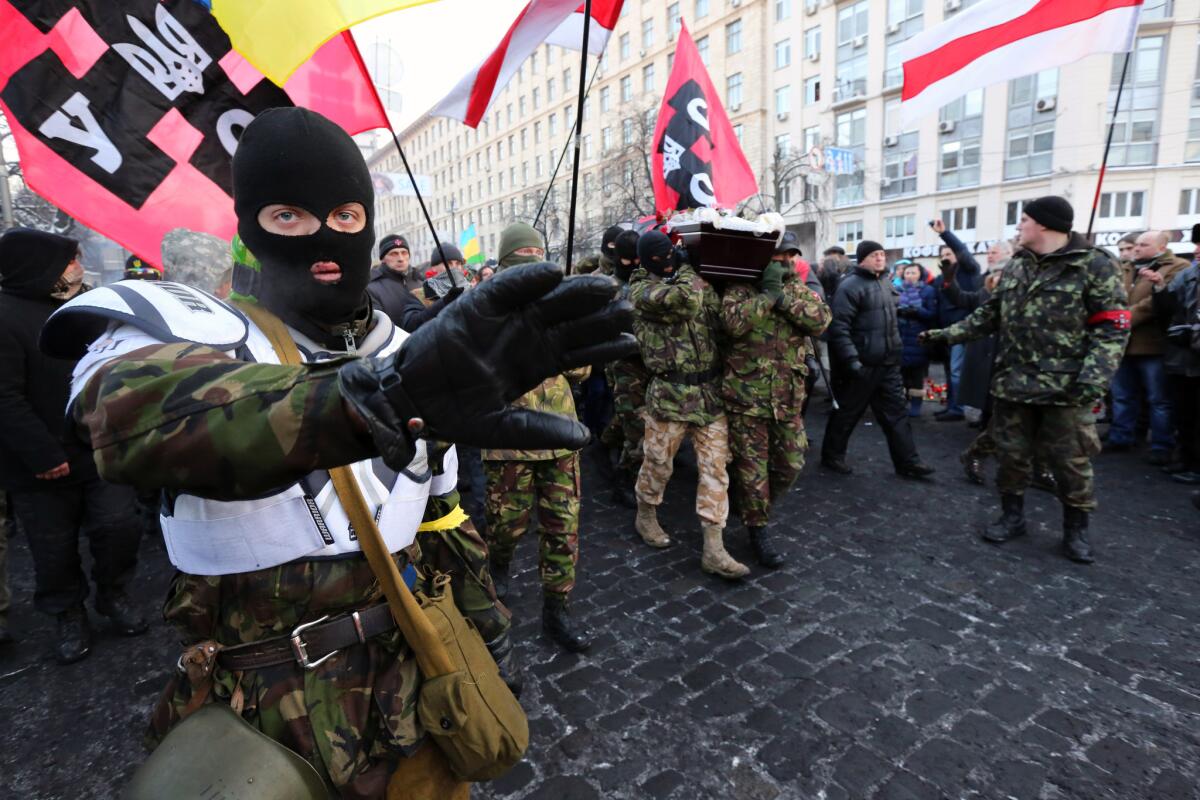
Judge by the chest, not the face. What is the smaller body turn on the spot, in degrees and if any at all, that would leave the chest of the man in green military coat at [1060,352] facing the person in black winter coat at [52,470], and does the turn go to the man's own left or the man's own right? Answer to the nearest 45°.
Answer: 0° — they already face them

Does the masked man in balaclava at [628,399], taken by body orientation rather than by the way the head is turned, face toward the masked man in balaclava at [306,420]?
yes

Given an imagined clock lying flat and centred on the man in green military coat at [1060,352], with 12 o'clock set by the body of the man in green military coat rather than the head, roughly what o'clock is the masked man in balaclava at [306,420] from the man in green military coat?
The masked man in balaclava is roughly at 11 o'clock from the man in green military coat.

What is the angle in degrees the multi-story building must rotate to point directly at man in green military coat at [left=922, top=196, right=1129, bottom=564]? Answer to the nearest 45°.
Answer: approximately 45° to its left

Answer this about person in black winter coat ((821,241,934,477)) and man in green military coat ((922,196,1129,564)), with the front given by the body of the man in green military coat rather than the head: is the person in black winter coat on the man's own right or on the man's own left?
on the man's own right

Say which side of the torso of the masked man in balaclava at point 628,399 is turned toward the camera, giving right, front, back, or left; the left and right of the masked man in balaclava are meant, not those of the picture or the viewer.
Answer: front

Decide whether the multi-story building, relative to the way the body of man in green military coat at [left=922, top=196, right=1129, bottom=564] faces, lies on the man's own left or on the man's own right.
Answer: on the man's own right

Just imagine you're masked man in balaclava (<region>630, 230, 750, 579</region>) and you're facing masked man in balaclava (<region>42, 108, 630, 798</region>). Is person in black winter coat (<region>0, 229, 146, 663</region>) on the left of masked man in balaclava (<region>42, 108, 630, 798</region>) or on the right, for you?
right

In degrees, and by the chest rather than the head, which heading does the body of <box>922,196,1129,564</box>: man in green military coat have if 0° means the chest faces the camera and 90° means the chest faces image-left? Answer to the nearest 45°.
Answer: approximately 45°

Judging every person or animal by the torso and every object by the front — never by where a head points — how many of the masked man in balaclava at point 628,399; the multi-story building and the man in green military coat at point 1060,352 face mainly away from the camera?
0

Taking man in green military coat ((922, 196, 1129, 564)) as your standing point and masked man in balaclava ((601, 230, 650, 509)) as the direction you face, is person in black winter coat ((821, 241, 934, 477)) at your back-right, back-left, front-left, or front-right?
front-right

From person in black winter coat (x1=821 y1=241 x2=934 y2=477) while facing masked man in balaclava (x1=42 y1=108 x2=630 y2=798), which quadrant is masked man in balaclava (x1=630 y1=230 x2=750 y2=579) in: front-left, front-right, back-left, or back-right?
front-right

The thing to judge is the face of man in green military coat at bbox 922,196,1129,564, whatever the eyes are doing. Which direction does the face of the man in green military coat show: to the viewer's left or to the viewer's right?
to the viewer's left

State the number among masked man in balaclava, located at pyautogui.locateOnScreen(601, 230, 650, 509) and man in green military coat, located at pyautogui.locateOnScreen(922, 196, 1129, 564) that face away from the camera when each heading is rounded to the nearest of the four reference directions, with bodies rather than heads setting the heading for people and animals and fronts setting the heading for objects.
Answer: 0

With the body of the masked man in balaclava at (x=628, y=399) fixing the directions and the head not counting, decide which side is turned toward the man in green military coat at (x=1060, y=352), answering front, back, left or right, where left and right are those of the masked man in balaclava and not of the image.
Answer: left
